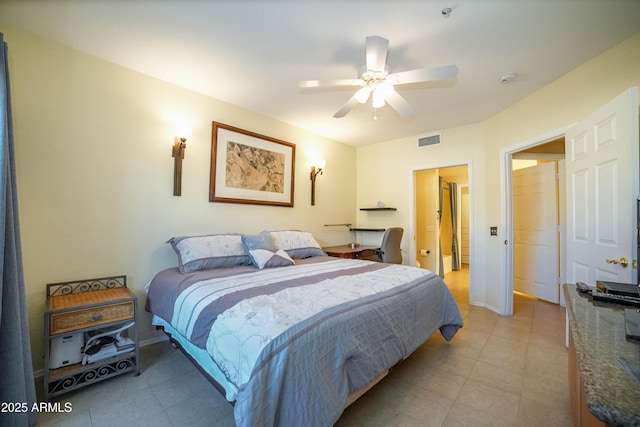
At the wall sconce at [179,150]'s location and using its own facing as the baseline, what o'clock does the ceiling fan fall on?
The ceiling fan is roughly at 12 o'clock from the wall sconce.

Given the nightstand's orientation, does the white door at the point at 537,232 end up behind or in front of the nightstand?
in front

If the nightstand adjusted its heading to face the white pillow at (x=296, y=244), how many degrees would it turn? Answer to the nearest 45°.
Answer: approximately 45° to its left

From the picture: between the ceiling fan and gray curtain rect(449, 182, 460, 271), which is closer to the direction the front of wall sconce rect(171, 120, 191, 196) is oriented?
the ceiling fan

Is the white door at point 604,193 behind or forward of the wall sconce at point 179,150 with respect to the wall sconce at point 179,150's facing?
forward

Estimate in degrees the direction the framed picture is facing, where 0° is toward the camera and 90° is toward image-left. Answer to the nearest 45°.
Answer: approximately 315°

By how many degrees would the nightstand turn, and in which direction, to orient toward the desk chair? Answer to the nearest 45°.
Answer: approximately 45° to its left

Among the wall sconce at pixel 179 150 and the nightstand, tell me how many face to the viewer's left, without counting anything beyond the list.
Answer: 0

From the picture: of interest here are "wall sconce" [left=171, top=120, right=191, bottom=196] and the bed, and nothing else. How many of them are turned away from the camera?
0

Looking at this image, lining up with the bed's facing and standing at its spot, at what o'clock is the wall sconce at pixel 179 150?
The wall sconce is roughly at 6 o'clock from the bed.
